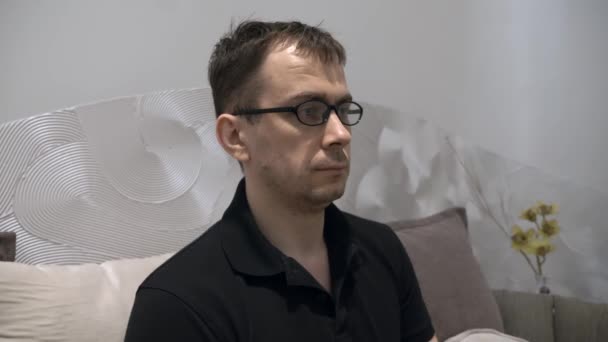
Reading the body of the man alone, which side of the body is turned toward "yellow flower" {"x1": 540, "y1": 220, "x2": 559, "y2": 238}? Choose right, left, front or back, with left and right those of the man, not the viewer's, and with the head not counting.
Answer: left

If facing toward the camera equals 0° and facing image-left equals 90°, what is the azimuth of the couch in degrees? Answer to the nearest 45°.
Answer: approximately 0°

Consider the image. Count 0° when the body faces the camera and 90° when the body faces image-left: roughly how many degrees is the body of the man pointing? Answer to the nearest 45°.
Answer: approximately 315°

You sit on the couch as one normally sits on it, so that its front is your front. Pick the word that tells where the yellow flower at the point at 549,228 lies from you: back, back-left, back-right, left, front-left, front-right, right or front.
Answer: back-left

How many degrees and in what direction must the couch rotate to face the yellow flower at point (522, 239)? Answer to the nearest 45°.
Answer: approximately 135° to its left

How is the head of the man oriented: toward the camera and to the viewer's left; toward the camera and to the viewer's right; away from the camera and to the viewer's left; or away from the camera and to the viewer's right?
toward the camera and to the viewer's right
